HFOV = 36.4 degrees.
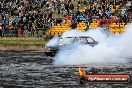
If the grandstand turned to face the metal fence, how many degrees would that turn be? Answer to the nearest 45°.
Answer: approximately 45° to its right

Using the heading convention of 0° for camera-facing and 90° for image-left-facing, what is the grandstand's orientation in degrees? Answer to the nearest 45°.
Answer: approximately 0°
